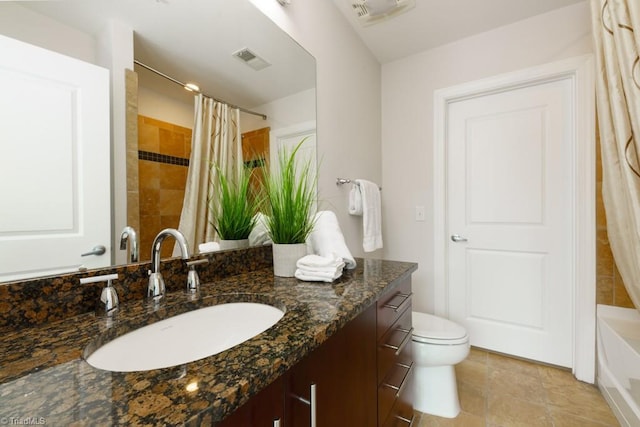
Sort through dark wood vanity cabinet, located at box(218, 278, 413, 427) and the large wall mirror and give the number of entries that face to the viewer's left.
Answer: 0

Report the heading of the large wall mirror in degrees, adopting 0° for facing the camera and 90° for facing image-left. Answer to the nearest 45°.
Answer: approximately 315°

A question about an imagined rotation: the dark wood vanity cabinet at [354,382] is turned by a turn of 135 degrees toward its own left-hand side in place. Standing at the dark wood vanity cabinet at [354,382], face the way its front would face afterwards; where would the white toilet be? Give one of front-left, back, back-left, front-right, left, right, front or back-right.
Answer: front-right

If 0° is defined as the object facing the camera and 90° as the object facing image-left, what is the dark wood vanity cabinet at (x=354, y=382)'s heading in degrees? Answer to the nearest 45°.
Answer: approximately 315°

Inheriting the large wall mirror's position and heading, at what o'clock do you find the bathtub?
The bathtub is roughly at 11 o'clock from the large wall mirror.
